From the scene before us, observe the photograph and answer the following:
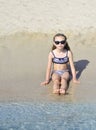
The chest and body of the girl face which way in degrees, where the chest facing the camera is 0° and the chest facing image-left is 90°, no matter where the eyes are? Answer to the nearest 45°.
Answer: approximately 0°
